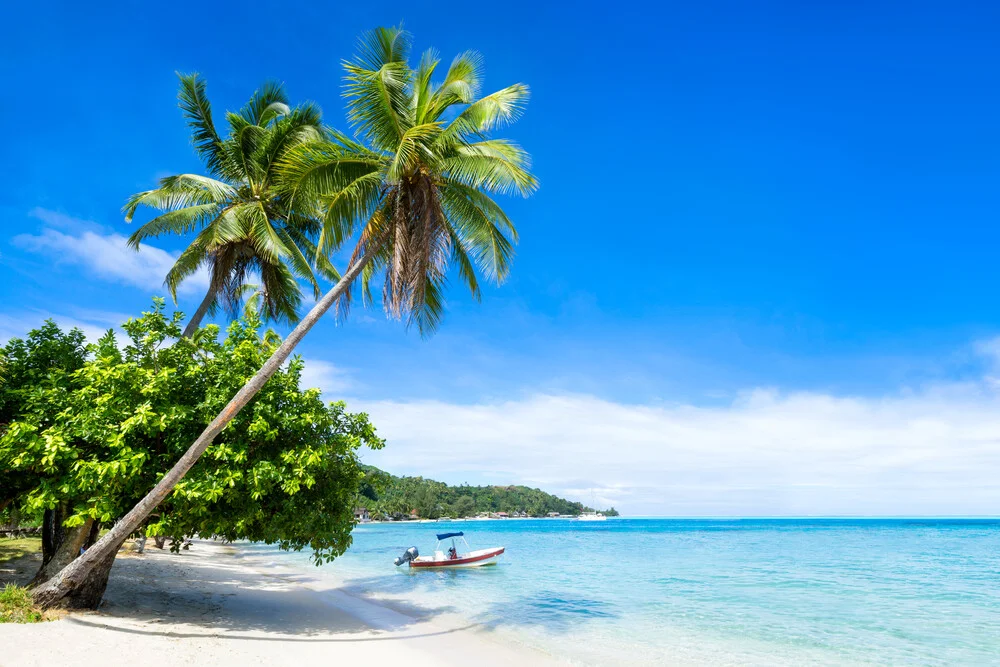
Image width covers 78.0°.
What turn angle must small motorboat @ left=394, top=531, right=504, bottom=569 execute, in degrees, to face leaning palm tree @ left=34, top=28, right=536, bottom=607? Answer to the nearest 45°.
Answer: approximately 90° to its right

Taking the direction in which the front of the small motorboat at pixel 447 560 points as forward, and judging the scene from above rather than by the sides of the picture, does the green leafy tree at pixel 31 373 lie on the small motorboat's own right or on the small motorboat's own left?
on the small motorboat's own right

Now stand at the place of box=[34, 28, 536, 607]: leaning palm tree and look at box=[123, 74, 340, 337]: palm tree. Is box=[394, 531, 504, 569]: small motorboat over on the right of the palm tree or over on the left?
right

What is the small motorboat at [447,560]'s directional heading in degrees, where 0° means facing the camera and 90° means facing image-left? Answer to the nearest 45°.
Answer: approximately 270°
